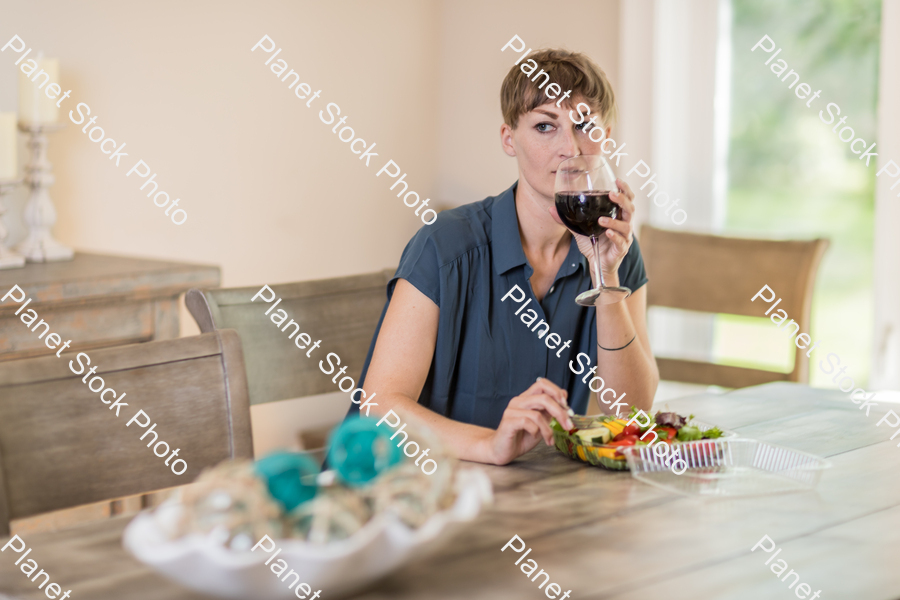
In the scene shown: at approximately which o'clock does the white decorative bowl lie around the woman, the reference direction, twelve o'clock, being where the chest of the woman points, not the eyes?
The white decorative bowl is roughly at 2 o'clock from the woman.

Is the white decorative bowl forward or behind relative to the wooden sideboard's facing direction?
forward

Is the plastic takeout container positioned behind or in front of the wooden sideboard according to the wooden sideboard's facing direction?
in front

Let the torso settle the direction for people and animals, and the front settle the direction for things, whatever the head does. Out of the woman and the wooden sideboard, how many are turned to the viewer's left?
0

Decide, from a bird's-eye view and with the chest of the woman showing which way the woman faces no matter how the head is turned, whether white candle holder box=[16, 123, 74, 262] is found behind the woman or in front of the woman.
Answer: behind

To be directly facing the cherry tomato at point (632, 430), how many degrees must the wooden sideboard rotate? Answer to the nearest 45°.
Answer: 0° — it already faces it

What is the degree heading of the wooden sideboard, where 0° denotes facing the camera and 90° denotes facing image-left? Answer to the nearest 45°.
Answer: approximately 315°

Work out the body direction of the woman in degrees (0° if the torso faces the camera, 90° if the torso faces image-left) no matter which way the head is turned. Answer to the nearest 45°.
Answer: approximately 315°

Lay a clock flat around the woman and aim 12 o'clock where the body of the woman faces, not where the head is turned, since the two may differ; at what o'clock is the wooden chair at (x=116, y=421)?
The wooden chair is roughly at 3 o'clock from the woman.
